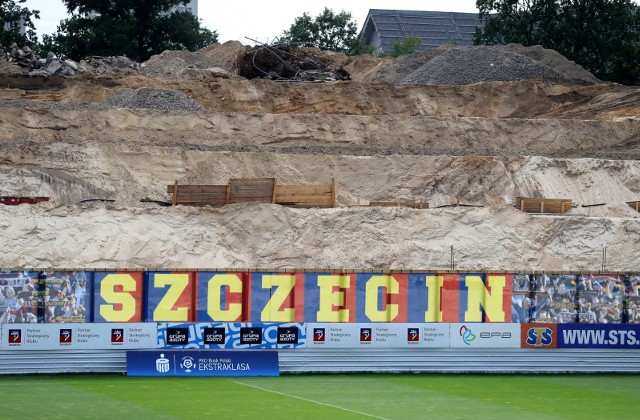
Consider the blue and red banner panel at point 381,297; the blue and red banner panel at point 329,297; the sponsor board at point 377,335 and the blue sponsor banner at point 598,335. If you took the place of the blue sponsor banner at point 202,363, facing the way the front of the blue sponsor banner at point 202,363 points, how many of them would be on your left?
4

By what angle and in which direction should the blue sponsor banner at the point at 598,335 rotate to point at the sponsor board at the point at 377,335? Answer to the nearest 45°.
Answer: approximately 45° to its right

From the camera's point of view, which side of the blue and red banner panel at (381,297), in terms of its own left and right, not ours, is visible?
front

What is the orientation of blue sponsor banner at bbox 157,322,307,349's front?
toward the camera

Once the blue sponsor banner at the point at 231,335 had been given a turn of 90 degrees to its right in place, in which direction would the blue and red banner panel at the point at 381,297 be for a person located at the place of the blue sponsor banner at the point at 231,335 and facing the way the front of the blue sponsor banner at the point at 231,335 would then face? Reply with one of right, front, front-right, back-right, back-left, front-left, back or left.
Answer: back

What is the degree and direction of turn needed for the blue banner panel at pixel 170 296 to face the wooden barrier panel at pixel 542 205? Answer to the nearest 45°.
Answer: approximately 135° to its left

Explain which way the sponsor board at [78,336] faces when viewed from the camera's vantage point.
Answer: facing the viewer

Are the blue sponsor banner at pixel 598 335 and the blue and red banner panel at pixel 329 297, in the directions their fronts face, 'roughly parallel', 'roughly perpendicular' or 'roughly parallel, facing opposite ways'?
roughly parallel

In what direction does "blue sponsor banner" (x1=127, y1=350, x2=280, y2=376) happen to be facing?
toward the camera

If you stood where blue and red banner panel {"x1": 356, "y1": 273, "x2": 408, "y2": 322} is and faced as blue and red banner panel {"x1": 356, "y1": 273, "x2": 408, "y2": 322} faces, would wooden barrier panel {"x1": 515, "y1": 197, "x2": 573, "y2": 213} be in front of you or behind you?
behind

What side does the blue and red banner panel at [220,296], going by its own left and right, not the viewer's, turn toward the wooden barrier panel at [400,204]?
back
